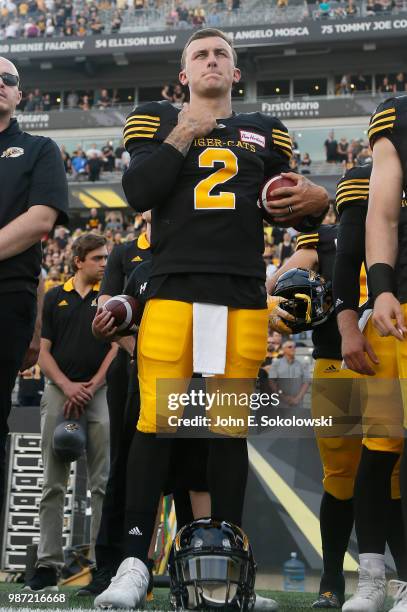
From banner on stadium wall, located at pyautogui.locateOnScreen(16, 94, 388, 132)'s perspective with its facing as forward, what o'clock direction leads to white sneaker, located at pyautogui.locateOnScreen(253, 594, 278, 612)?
The white sneaker is roughly at 12 o'clock from the banner on stadium wall.

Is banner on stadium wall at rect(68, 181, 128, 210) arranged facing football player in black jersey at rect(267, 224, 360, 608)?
yes

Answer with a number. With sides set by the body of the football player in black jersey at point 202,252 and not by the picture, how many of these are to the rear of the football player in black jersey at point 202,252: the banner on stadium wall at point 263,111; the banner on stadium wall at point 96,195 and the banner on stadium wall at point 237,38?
3

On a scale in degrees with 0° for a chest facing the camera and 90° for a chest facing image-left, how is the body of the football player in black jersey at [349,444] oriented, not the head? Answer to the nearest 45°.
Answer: approximately 45°

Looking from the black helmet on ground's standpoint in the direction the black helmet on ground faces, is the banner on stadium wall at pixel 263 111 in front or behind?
behind

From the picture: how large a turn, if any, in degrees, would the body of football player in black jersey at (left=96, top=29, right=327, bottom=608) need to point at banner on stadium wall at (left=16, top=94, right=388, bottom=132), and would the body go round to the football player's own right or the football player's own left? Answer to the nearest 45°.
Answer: approximately 180°

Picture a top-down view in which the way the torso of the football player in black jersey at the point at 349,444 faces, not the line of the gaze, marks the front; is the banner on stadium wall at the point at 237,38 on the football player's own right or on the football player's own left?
on the football player's own right
